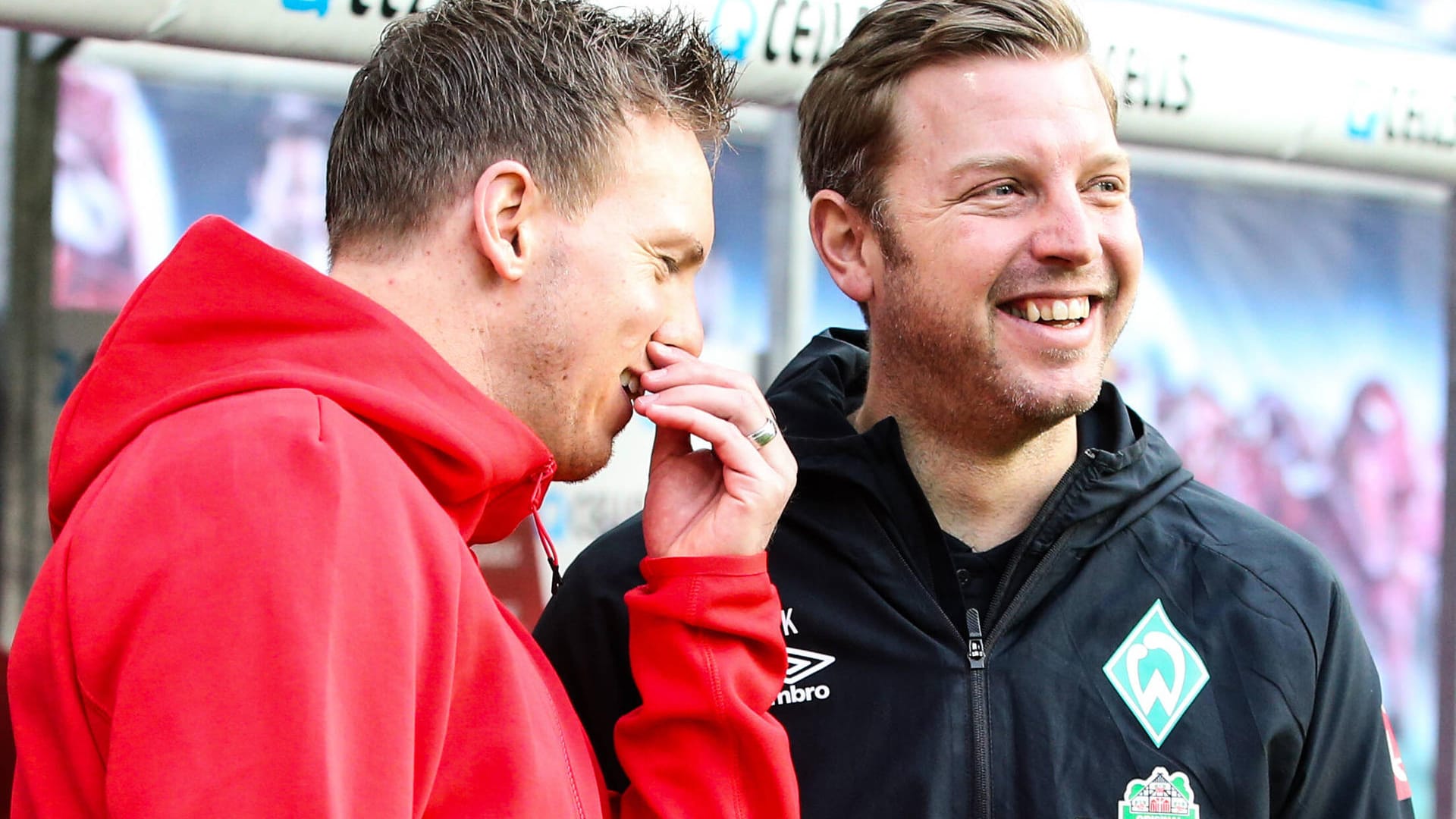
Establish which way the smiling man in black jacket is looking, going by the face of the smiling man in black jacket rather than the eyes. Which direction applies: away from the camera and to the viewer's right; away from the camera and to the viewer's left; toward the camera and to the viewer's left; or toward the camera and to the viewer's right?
toward the camera and to the viewer's right

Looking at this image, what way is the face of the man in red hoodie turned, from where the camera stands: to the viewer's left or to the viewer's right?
to the viewer's right

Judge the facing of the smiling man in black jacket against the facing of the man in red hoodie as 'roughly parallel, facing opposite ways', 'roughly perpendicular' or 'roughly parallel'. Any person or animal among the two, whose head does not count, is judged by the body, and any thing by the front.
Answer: roughly perpendicular

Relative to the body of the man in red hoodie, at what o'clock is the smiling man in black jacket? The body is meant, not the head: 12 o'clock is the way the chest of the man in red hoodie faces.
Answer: The smiling man in black jacket is roughly at 11 o'clock from the man in red hoodie.

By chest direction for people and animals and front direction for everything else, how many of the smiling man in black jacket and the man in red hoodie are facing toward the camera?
1

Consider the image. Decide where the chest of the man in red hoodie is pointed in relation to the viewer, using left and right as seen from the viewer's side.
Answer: facing to the right of the viewer

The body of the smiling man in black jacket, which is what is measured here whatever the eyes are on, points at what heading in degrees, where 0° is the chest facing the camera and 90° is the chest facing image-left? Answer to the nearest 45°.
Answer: approximately 0°
